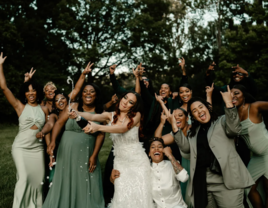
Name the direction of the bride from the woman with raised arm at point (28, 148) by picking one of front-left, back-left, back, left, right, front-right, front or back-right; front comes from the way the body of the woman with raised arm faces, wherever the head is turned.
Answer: front-left

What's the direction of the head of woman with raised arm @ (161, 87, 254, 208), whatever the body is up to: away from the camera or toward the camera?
toward the camera

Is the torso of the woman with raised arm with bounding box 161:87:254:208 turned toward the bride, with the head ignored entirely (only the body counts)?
no

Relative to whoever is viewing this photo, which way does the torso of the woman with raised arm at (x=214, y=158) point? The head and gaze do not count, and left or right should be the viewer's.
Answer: facing the viewer and to the left of the viewer

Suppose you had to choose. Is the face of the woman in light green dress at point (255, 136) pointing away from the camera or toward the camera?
toward the camera

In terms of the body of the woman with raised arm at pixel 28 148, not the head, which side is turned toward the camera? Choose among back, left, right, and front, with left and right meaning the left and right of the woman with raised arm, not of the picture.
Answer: front

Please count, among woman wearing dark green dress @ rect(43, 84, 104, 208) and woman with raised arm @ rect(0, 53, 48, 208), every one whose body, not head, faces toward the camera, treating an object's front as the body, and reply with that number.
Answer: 2

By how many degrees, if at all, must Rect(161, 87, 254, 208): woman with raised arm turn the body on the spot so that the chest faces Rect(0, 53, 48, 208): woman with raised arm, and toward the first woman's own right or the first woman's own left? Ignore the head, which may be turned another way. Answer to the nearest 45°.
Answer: approximately 45° to the first woman's own right

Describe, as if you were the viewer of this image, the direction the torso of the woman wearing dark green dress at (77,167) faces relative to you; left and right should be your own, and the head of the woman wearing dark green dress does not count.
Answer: facing the viewer

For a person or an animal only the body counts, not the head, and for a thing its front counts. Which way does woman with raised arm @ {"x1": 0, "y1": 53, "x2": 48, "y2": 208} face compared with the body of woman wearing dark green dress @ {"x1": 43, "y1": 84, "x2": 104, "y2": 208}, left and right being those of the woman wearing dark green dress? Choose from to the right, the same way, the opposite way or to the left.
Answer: the same way

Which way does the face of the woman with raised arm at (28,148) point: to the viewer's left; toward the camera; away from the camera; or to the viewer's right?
toward the camera

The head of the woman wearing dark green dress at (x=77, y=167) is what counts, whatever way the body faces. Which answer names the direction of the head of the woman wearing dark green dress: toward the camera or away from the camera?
toward the camera

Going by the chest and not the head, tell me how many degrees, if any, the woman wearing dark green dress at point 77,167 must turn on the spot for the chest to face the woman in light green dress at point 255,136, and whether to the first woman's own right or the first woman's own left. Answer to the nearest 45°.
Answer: approximately 90° to the first woman's own left
